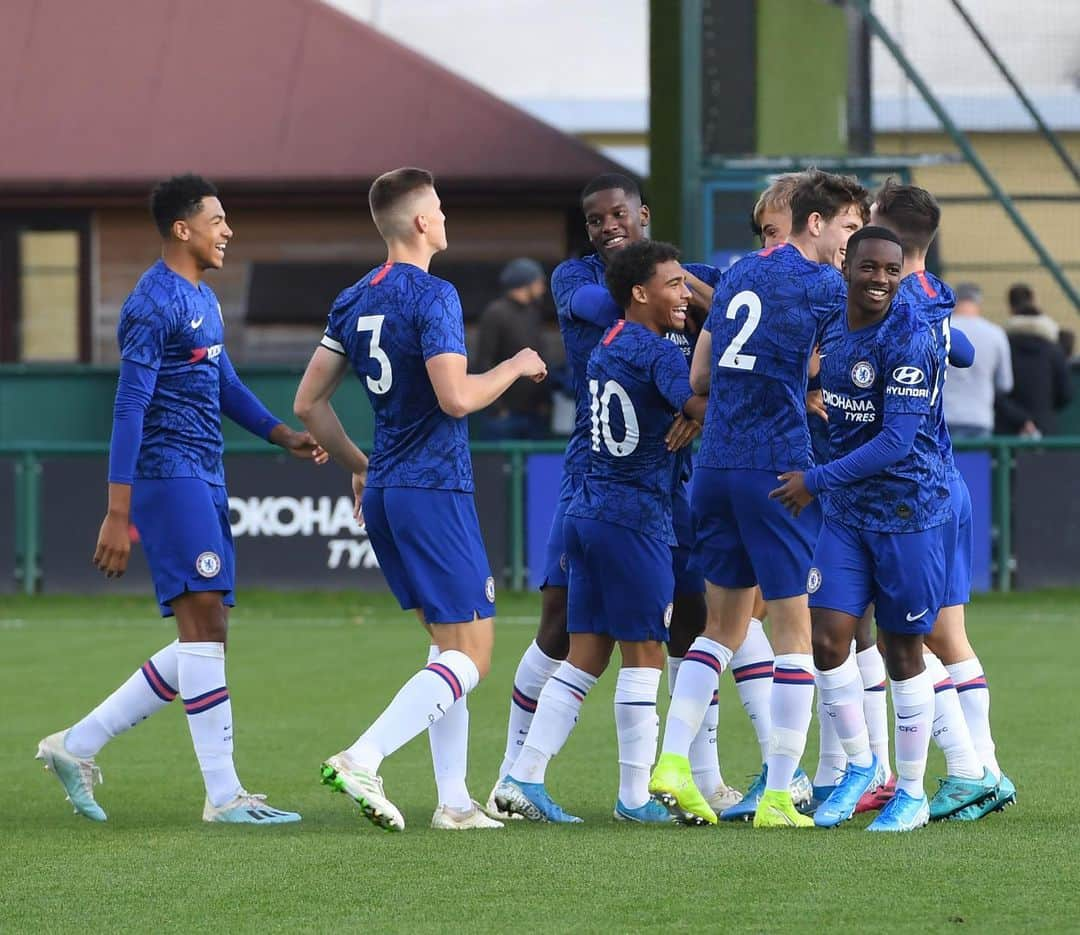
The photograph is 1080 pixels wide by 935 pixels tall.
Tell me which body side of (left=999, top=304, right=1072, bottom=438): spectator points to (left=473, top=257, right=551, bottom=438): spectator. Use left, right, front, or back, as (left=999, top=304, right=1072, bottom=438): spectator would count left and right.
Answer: left

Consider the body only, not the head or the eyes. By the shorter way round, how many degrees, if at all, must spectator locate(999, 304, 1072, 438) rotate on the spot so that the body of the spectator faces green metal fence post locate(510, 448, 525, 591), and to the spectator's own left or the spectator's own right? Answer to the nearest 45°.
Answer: approximately 135° to the spectator's own left

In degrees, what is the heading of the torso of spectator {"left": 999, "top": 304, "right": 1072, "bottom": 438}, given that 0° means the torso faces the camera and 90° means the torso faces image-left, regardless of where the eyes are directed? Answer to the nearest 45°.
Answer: approximately 180°
